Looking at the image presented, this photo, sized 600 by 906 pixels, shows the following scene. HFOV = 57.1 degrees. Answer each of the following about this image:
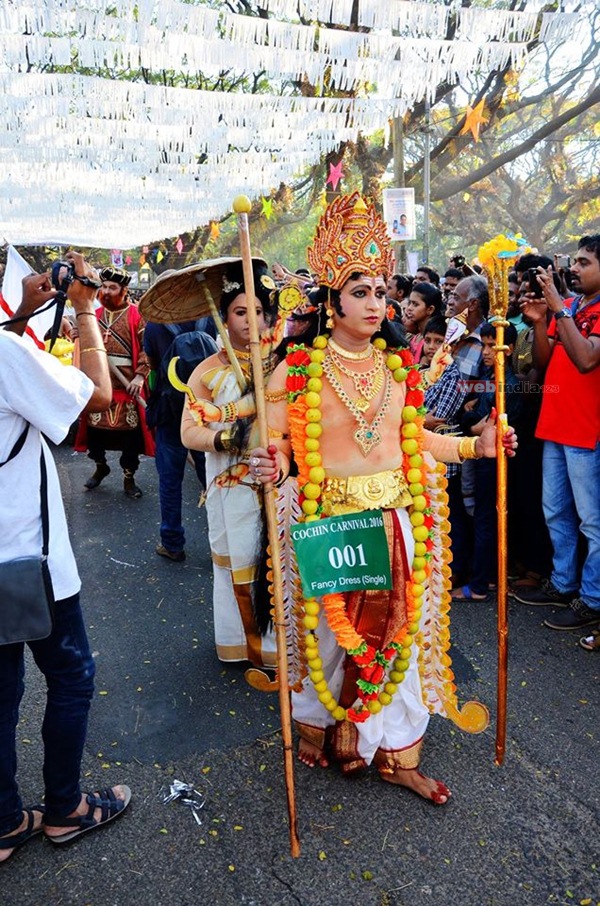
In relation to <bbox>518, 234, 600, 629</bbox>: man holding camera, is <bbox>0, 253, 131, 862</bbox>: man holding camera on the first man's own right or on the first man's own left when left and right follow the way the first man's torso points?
on the first man's own left

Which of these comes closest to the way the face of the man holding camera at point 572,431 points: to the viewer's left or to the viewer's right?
to the viewer's left

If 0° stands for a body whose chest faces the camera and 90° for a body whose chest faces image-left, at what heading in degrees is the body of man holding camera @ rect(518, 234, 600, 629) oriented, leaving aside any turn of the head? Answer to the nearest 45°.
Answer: approximately 90°

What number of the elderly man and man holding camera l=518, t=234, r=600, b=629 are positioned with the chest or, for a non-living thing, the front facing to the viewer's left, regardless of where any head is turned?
2

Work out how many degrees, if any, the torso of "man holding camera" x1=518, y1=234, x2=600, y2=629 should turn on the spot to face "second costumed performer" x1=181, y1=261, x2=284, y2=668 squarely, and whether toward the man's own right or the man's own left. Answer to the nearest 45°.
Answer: approximately 45° to the man's own left

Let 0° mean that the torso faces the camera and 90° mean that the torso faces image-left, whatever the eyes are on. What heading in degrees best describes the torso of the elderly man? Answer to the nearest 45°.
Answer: approximately 90°

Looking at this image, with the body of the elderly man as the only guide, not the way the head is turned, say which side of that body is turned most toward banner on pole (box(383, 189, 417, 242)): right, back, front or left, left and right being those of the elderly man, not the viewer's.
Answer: right

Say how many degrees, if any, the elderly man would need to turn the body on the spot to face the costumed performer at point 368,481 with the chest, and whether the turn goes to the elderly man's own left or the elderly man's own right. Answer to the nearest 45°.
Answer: approximately 90° to the elderly man's own left
